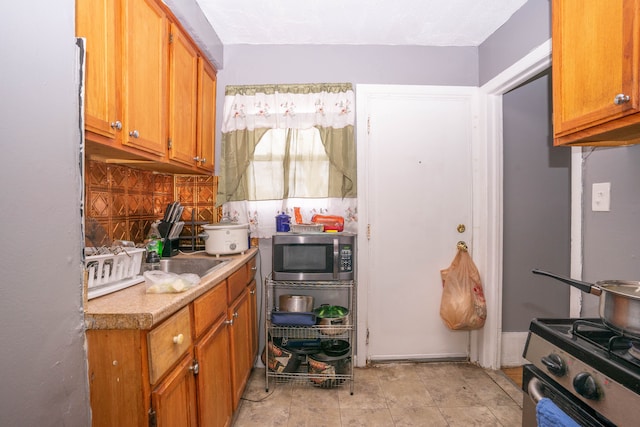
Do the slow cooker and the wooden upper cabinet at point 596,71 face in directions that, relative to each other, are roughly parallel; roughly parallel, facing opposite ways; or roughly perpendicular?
roughly perpendicular

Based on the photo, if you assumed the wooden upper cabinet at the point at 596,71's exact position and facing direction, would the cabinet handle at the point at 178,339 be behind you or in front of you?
in front

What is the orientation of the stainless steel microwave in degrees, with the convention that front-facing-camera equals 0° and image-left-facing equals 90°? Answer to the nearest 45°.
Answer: approximately 0°

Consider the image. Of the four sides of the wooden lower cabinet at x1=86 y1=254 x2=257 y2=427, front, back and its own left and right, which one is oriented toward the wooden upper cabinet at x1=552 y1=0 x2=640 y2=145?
front

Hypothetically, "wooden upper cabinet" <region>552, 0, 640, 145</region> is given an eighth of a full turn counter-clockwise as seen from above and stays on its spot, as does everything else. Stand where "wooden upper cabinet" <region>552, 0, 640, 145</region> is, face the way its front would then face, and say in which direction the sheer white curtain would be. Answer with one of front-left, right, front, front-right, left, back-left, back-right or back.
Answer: right

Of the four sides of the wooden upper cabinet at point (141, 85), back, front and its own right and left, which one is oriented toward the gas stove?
front

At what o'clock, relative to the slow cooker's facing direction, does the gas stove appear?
The gas stove is roughly at 11 o'clock from the slow cooker.

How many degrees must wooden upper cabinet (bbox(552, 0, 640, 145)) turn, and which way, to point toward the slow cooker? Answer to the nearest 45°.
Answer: approximately 45° to its right

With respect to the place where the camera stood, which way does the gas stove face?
facing the viewer and to the left of the viewer

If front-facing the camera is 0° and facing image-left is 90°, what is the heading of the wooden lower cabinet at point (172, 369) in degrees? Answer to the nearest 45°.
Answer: approximately 315°

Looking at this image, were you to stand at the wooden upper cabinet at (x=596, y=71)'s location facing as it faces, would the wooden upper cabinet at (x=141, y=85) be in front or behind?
in front

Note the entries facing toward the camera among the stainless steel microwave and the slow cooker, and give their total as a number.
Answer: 2

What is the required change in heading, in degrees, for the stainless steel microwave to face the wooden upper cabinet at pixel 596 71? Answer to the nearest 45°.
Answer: approximately 45° to its left
